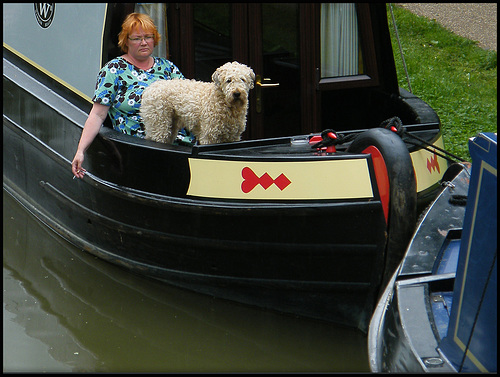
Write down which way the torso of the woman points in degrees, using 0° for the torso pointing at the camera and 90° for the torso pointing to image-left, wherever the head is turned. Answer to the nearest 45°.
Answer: approximately 315°

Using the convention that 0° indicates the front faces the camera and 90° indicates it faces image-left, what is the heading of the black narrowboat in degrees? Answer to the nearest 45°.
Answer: approximately 315°
